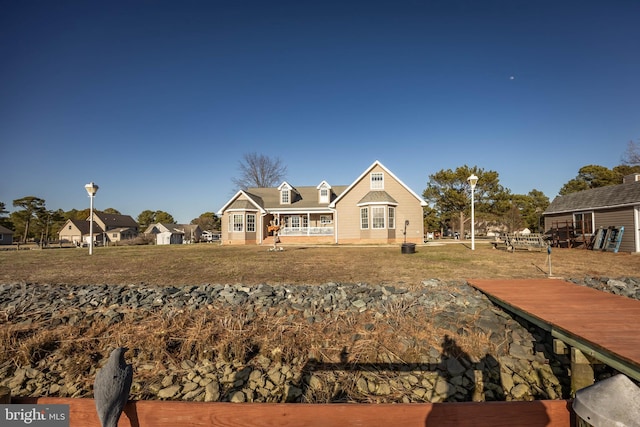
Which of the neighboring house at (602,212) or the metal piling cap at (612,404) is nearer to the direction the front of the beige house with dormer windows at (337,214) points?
the metal piling cap

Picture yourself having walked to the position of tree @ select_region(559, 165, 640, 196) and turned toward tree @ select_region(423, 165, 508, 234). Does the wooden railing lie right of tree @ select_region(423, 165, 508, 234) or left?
left

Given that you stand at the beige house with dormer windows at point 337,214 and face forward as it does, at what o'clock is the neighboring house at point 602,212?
the neighboring house at point 602,212 is roughly at 10 o'clock from the beige house with dormer windows at point 337,214.

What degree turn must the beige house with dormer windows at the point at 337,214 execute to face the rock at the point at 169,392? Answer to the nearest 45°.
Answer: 0° — it already faces it

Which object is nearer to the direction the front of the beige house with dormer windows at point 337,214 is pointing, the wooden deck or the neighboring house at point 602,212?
the wooden deck

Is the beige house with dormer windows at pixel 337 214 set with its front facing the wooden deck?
yes

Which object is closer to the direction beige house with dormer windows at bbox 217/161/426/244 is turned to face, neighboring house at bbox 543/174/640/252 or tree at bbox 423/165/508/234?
the neighboring house

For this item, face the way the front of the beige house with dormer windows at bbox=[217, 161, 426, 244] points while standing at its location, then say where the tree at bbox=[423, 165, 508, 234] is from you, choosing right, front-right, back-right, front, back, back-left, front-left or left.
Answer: back-left

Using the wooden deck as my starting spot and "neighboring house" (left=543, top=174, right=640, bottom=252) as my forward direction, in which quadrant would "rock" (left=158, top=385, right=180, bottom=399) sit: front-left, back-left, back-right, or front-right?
back-left

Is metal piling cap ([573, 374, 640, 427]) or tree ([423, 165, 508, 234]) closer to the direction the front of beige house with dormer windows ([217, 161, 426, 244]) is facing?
the metal piling cap

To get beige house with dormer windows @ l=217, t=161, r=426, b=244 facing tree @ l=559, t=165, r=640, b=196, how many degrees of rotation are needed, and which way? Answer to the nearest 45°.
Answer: approximately 135° to its left

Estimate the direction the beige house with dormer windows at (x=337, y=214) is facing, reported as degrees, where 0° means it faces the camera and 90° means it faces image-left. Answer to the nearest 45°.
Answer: approximately 0°
